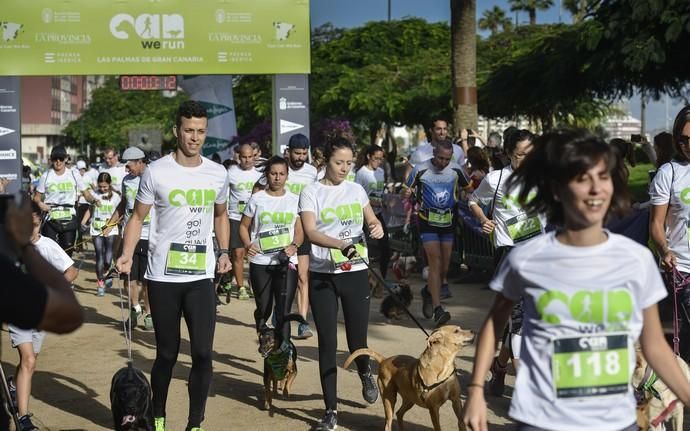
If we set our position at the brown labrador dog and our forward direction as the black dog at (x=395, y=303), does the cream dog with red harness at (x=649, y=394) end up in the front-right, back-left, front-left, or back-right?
back-right

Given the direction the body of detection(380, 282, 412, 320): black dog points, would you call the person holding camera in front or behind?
in front

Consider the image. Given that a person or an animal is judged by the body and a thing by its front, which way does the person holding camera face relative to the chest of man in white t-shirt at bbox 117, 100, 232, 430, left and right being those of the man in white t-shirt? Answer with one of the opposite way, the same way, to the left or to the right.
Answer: the opposite way

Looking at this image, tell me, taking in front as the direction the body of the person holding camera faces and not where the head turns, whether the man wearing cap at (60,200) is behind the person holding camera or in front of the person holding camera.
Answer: in front

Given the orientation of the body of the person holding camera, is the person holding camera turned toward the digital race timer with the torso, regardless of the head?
yes

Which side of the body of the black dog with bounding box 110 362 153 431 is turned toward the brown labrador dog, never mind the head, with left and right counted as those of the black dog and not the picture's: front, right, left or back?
left

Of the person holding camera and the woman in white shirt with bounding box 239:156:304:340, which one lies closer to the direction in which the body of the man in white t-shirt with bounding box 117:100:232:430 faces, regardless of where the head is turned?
the person holding camera

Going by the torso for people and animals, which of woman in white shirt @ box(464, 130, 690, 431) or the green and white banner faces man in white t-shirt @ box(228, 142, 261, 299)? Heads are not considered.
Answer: the green and white banner

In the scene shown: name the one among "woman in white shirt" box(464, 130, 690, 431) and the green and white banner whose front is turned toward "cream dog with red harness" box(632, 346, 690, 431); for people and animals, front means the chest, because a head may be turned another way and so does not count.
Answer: the green and white banner

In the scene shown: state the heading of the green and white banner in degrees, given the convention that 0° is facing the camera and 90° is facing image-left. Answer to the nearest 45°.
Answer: approximately 0°

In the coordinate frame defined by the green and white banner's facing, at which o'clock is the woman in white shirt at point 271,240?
The woman in white shirt is roughly at 12 o'clock from the green and white banner.

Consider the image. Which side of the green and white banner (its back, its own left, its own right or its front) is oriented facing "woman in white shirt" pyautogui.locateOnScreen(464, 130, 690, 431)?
front

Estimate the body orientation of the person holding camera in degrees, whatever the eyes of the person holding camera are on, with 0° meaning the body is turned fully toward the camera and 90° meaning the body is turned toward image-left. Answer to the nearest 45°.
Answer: approximately 180°

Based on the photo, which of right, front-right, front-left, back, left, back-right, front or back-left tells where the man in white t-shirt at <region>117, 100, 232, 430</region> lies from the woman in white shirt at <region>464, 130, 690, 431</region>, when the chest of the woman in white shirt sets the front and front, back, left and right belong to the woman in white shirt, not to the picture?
back-right
